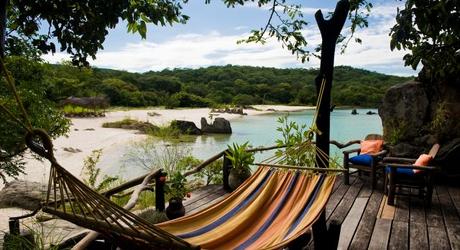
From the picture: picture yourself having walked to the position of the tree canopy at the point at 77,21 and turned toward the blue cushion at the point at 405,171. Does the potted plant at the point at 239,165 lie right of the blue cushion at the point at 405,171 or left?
left

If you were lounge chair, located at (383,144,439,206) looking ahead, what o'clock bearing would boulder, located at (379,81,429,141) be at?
The boulder is roughly at 3 o'clock from the lounge chair.

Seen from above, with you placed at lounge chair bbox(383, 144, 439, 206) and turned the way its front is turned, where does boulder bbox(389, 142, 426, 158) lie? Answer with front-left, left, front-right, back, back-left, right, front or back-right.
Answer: right

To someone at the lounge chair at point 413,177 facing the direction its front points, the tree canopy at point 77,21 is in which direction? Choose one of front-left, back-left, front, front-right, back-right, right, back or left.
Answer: front-left

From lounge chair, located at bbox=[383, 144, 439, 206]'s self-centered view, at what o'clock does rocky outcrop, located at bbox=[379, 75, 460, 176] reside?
The rocky outcrop is roughly at 3 o'clock from the lounge chair.

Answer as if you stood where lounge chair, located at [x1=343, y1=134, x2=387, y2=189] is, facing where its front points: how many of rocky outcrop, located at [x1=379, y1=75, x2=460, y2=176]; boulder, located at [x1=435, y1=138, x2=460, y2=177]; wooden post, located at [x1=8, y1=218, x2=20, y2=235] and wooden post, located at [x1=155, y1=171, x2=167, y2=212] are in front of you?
2

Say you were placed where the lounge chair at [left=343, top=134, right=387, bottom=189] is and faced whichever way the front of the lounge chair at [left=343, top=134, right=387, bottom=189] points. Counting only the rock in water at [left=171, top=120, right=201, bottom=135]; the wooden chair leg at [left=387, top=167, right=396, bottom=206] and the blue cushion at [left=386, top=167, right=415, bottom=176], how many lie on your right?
1

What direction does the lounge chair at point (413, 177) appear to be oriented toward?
to the viewer's left

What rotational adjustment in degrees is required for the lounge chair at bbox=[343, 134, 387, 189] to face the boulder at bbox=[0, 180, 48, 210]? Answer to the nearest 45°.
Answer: approximately 45° to its right

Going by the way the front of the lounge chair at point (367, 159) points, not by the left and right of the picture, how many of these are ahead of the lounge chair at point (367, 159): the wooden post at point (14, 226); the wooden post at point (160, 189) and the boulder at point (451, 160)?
2

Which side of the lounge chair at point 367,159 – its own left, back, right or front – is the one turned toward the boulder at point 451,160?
back

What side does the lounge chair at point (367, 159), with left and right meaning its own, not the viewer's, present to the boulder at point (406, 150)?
back

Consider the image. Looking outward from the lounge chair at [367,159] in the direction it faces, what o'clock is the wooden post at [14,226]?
The wooden post is roughly at 12 o'clock from the lounge chair.

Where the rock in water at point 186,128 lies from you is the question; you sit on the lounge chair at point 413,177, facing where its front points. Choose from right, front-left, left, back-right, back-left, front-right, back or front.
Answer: front-right

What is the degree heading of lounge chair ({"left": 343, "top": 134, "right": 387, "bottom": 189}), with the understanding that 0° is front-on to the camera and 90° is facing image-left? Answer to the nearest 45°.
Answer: approximately 45°

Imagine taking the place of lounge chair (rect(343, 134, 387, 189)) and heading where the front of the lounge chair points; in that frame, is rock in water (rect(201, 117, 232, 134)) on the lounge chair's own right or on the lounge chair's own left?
on the lounge chair's own right

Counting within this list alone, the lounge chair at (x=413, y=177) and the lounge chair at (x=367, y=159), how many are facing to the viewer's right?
0
